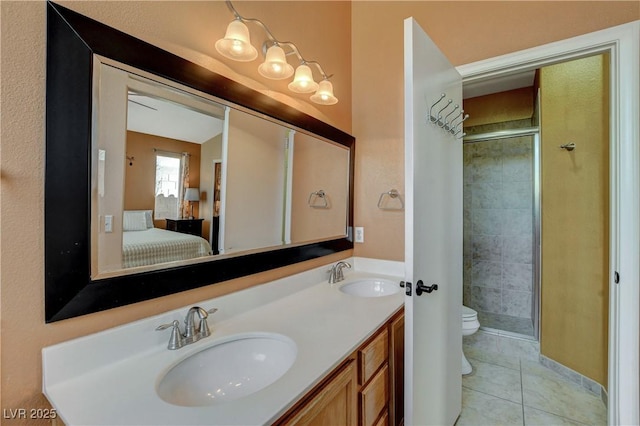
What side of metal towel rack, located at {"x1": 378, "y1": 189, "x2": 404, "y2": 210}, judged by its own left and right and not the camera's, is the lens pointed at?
front

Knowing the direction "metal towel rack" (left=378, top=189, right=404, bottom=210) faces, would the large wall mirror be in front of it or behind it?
in front

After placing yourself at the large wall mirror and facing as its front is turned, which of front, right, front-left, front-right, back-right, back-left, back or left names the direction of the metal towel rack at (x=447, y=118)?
front-left

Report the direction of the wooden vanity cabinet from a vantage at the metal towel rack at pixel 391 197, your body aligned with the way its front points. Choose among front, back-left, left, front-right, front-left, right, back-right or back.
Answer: front

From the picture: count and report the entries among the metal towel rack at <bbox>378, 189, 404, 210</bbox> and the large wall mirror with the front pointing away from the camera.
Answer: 0

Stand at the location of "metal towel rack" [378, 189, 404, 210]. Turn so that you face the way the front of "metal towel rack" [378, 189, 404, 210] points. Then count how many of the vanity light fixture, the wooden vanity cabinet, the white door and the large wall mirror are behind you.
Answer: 0

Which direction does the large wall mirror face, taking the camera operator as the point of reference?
facing the viewer and to the right of the viewer

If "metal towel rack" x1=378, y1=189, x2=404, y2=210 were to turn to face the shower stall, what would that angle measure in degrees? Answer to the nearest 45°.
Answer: approximately 135° to its left

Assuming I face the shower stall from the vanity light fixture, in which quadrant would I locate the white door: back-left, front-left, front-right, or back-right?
front-right

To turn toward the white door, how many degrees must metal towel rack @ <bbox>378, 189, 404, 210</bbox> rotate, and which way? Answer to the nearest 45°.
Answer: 0° — it already faces it
